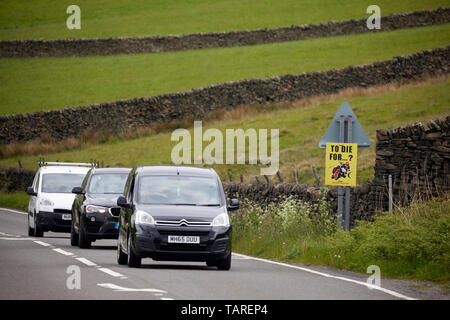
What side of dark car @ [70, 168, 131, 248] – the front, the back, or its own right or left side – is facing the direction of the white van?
back

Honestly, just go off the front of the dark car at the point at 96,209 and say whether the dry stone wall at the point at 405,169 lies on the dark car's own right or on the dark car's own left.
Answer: on the dark car's own left

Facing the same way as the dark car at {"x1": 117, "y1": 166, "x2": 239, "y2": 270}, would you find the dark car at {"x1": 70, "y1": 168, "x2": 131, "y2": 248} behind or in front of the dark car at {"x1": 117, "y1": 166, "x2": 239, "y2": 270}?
behind

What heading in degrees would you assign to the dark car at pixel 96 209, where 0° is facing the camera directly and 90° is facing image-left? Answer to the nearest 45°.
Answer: approximately 0°

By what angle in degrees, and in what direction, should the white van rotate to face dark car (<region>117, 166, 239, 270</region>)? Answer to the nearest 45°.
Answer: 0° — it already faces it

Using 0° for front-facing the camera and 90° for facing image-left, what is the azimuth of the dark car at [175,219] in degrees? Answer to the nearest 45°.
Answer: approximately 0°

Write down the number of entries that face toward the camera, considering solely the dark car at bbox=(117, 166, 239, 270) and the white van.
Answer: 2

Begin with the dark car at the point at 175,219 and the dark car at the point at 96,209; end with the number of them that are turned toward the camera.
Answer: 2
